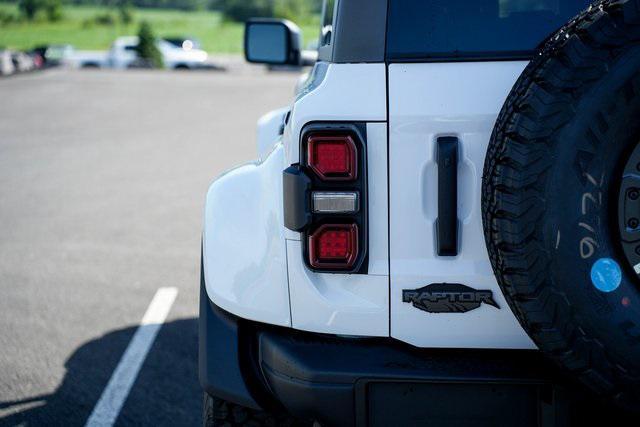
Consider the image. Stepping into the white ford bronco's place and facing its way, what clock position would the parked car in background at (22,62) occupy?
The parked car in background is roughly at 11 o'clock from the white ford bronco.

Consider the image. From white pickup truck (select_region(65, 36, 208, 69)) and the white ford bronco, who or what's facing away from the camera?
the white ford bronco

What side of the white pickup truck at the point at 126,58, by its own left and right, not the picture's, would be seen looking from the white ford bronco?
right

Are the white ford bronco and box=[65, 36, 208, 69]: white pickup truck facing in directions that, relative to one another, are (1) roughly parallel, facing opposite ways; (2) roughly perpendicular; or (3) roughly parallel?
roughly perpendicular

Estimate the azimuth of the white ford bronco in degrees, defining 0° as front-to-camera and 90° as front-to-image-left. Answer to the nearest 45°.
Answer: approximately 180°

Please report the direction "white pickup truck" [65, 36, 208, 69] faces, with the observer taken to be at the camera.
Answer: facing to the right of the viewer

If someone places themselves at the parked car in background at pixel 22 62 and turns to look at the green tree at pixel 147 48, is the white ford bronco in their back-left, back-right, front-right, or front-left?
back-right
